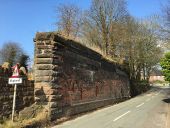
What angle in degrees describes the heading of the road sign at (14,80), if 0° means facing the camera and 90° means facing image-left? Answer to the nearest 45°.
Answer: approximately 0°

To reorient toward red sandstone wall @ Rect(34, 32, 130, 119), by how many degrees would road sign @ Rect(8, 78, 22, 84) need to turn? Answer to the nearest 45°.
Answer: approximately 135° to its left

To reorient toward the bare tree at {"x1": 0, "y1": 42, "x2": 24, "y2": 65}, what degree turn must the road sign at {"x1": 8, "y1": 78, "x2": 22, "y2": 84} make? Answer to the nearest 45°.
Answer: approximately 180°
